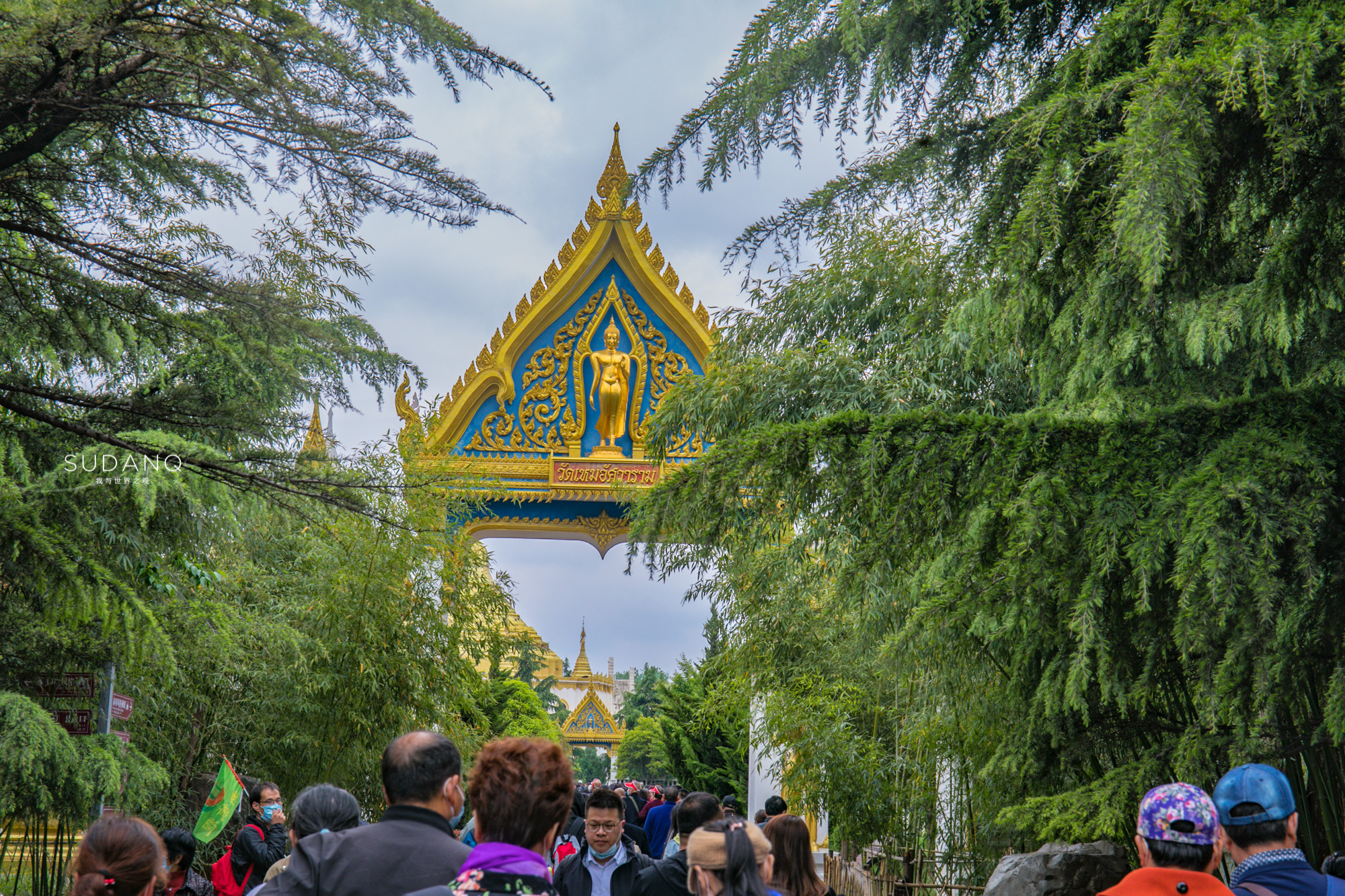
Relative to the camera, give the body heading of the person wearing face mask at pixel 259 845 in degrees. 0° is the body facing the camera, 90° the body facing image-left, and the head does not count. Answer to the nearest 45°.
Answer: approximately 315°

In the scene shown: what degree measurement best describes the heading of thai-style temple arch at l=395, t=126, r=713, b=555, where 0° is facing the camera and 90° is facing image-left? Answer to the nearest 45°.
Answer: approximately 0°

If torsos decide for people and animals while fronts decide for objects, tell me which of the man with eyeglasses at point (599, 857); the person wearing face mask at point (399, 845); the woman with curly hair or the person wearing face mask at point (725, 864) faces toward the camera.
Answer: the man with eyeglasses

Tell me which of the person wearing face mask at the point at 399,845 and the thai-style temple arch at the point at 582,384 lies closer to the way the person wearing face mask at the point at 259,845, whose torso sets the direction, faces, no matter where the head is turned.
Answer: the person wearing face mask

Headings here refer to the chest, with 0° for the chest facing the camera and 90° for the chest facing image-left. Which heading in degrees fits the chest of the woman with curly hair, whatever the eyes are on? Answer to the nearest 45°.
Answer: approximately 180°

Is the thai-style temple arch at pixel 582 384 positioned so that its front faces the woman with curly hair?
yes

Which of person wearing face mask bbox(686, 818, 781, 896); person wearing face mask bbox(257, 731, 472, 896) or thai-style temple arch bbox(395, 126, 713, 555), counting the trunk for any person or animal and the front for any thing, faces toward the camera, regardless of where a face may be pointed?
the thai-style temple arch

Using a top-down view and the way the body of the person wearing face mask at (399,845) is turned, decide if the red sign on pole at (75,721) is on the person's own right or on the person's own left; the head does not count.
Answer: on the person's own left

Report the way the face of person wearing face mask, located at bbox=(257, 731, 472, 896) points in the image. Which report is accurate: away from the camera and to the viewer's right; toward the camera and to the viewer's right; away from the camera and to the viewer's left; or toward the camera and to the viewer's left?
away from the camera and to the viewer's right

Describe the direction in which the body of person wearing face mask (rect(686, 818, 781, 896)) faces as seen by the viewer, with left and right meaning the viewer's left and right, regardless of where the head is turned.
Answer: facing away from the viewer

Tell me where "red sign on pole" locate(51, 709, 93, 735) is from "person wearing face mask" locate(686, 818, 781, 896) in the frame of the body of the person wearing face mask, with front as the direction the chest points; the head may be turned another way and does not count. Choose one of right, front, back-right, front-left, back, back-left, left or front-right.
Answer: front-left

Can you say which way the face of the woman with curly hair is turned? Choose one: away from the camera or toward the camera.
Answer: away from the camera

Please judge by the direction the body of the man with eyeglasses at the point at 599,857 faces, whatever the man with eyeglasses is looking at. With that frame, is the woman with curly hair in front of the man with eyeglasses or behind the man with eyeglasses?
in front
